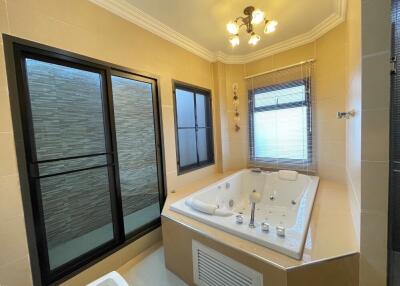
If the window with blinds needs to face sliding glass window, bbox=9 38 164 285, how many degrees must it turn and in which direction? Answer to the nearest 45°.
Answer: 0° — it already faces it

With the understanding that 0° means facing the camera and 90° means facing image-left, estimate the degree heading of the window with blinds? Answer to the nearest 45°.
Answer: approximately 45°

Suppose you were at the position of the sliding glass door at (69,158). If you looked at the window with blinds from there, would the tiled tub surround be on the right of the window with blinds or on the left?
right

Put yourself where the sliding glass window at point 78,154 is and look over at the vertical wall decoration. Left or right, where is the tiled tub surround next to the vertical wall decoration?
right
